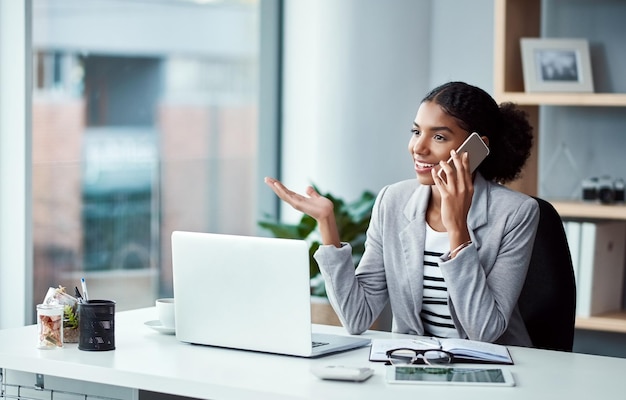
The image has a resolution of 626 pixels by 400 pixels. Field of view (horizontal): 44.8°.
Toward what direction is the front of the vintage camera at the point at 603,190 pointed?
toward the camera

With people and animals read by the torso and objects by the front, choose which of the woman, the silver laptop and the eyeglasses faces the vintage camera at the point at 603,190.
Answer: the silver laptop

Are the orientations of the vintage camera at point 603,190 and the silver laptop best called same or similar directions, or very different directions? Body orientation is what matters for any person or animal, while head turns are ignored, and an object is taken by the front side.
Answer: very different directions

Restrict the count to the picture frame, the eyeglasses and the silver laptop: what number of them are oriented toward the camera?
2

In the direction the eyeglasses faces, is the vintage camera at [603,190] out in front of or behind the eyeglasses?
behind

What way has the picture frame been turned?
toward the camera

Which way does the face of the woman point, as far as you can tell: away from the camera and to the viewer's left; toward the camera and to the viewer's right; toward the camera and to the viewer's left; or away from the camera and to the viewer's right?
toward the camera and to the viewer's left

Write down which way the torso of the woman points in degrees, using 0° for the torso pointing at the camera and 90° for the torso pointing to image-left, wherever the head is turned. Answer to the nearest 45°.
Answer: approximately 45°

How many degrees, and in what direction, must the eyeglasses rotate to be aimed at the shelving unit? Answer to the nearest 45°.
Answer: approximately 180°
